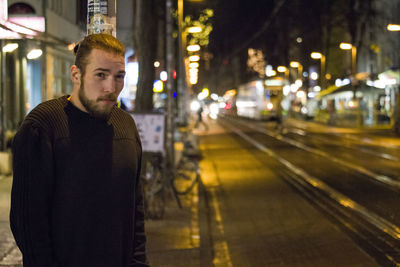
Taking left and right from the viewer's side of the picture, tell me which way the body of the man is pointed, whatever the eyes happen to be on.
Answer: facing the viewer and to the right of the viewer

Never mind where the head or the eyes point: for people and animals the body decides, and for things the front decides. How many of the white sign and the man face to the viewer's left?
0

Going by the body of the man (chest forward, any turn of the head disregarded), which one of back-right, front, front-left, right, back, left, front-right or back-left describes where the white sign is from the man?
back-left

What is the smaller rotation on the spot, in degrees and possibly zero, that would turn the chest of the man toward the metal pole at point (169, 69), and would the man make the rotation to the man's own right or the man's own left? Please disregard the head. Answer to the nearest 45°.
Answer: approximately 135° to the man's own left

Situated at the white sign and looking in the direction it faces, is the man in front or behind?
in front

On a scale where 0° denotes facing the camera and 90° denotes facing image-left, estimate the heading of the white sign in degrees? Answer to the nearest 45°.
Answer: approximately 0°

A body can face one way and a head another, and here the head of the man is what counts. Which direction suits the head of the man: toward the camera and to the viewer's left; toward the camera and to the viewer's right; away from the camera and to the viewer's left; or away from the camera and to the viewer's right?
toward the camera and to the viewer's right
